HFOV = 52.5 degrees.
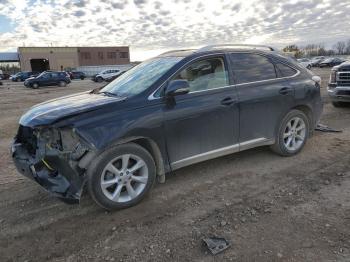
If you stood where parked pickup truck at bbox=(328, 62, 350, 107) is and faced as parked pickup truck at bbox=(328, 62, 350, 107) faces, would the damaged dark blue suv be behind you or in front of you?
in front

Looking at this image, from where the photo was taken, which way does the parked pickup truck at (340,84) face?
toward the camera

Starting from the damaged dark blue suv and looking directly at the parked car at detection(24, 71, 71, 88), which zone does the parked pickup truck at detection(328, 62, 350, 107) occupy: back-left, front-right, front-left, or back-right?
front-right

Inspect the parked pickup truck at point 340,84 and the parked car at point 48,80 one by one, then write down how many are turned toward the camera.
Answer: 1

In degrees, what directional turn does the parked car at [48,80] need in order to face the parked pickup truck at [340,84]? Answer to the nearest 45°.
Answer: approximately 90° to its left

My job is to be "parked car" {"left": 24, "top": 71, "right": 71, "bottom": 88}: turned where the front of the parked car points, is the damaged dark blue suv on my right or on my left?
on my left

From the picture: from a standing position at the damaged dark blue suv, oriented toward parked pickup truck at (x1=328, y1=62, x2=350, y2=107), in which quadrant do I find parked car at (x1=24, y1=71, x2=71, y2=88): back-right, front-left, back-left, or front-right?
front-left

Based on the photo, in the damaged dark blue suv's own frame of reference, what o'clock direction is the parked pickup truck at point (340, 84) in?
The parked pickup truck is roughly at 6 o'clock from the damaged dark blue suv.

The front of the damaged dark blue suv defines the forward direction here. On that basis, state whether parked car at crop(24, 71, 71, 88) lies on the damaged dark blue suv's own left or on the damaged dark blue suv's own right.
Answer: on the damaged dark blue suv's own right

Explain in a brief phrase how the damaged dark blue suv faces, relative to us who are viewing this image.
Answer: facing the viewer and to the left of the viewer

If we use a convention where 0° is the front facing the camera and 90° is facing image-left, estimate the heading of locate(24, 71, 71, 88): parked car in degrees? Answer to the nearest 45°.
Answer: approximately 90°
